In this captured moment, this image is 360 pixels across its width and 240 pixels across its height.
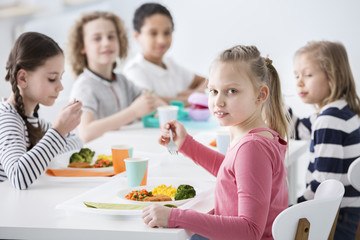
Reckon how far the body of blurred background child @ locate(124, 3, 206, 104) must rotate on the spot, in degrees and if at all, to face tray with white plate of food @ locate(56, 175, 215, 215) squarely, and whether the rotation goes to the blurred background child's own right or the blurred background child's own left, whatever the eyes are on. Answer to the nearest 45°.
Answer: approximately 45° to the blurred background child's own right

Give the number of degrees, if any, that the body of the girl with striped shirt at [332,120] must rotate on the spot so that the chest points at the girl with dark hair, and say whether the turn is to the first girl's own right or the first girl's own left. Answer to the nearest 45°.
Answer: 0° — they already face them

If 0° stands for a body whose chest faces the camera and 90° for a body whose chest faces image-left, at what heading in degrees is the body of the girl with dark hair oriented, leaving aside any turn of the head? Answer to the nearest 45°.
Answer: approximately 270°

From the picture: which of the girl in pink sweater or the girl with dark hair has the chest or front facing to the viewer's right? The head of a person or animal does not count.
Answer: the girl with dark hair

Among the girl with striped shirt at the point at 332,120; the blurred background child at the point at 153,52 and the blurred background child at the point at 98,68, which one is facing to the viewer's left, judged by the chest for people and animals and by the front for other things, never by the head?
the girl with striped shirt

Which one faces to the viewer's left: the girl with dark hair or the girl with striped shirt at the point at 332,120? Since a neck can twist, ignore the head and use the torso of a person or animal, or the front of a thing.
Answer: the girl with striped shirt

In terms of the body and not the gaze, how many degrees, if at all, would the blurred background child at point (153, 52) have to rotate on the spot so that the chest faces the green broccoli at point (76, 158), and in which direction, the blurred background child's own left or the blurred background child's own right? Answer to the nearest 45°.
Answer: approximately 45° to the blurred background child's own right
